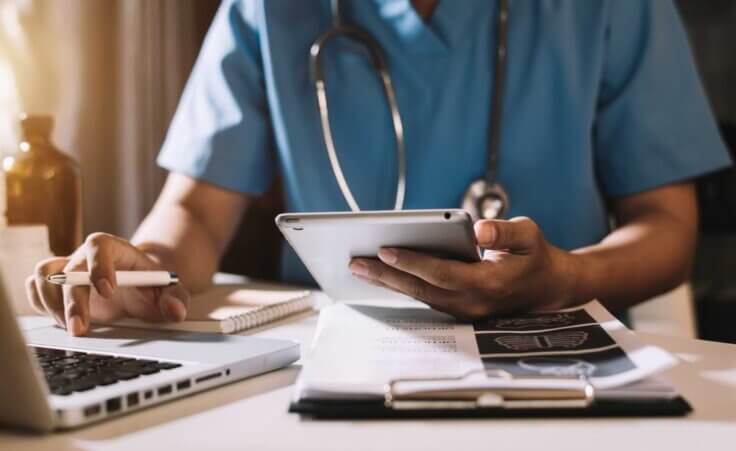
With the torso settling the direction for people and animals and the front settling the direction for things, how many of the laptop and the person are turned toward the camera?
1

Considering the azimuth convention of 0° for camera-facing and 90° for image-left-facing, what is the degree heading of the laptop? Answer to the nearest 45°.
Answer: approximately 225°

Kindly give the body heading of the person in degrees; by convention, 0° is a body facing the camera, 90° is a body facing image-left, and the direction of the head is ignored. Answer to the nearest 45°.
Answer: approximately 0°

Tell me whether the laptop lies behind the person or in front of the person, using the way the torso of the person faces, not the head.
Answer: in front
